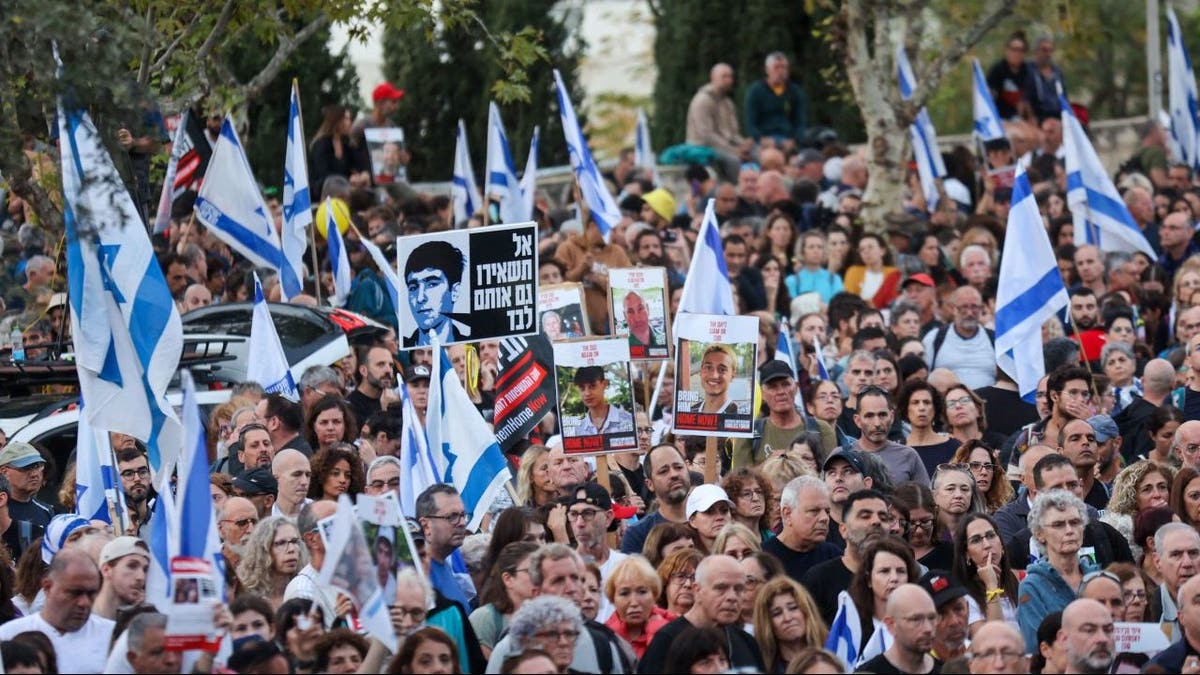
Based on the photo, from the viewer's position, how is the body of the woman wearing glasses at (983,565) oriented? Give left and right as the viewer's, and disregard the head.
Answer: facing the viewer and to the right of the viewer

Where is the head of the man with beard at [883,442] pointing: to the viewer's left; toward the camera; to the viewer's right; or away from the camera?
toward the camera

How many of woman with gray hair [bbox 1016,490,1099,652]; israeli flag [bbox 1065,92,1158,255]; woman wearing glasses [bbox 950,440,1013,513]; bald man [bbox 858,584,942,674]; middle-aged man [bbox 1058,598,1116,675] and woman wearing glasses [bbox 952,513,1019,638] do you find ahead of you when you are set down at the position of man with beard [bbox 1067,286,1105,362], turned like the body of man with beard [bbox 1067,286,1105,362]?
5

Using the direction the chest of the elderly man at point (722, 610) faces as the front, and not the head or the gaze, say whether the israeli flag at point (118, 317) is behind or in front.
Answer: behind

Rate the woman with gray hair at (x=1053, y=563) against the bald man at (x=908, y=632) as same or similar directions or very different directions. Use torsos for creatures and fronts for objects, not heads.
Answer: same or similar directions

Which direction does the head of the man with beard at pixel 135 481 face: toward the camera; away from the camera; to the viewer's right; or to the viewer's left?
toward the camera

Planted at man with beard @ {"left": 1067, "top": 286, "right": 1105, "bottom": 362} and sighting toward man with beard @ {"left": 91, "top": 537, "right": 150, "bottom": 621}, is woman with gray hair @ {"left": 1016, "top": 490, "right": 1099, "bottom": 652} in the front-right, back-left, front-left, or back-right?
front-left

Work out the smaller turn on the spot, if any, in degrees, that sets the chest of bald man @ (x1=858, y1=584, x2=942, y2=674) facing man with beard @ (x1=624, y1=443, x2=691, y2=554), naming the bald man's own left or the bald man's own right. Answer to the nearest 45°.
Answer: approximately 180°

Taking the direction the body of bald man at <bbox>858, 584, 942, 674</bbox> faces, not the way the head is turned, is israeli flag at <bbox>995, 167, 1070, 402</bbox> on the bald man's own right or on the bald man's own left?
on the bald man's own left

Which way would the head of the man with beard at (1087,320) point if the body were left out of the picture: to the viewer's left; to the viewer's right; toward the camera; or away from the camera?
toward the camera

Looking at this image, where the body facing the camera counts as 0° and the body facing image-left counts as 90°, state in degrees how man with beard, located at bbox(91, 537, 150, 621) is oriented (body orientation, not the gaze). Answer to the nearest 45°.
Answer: approximately 315°

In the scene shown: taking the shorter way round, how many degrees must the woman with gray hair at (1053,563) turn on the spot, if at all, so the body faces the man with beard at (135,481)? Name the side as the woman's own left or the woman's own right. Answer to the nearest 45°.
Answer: approximately 135° to the woman's own right

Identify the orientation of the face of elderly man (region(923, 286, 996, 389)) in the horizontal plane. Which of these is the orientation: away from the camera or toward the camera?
toward the camera

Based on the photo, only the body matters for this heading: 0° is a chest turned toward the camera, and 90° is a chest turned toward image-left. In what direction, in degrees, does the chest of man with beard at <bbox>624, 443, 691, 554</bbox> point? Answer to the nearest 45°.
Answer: approximately 315°

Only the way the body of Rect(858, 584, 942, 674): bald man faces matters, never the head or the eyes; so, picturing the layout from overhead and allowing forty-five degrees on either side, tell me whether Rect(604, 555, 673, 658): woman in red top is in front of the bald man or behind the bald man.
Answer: behind
